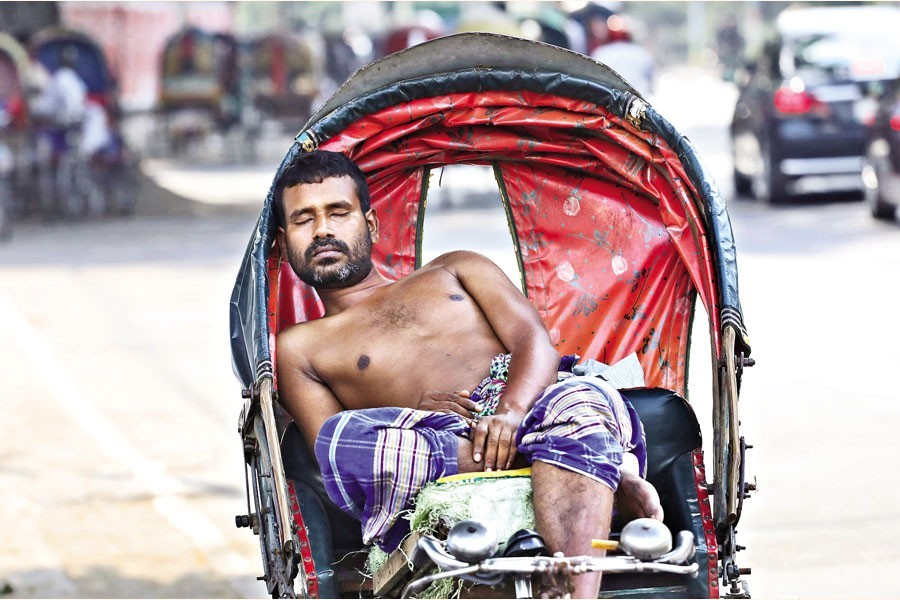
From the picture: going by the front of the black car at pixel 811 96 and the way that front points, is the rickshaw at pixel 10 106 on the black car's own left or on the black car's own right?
on the black car's own left

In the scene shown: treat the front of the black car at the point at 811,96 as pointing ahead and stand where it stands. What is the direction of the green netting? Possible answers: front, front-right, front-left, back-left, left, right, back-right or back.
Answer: back-left

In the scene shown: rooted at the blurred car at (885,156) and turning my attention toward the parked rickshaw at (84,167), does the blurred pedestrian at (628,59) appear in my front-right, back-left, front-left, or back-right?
front-right

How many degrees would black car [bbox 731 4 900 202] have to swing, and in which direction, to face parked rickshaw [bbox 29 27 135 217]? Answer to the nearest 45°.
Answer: approximately 45° to its left

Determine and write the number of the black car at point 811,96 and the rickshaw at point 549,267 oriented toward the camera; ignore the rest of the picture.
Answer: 1

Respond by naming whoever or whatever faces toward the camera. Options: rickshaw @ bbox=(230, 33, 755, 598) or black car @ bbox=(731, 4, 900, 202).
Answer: the rickshaw

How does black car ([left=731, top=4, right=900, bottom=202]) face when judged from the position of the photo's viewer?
facing away from the viewer and to the left of the viewer

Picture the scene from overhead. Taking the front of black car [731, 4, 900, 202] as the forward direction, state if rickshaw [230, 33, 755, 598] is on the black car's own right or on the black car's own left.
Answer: on the black car's own left

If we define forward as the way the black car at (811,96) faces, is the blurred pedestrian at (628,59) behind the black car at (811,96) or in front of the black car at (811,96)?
in front

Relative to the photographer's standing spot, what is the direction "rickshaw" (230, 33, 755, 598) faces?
facing the viewer
